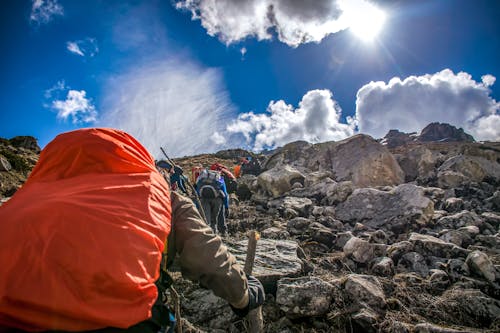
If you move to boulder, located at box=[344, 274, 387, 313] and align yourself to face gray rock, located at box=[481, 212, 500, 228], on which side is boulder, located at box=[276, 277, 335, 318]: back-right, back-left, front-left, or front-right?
back-left

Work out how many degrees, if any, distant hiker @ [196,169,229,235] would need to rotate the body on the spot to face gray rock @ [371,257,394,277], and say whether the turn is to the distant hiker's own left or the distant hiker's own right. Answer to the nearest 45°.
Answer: approximately 135° to the distant hiker's own right

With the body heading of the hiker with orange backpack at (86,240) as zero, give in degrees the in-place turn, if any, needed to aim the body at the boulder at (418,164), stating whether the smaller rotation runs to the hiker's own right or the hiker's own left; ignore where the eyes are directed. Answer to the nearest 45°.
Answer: approximately 45° to the hiker's own right

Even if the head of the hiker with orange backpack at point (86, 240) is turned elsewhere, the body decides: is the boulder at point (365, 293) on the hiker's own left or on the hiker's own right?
on the hiker's own right

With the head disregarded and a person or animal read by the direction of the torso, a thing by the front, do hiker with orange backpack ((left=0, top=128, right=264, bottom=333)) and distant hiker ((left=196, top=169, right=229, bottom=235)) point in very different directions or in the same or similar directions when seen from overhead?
same or similar directions

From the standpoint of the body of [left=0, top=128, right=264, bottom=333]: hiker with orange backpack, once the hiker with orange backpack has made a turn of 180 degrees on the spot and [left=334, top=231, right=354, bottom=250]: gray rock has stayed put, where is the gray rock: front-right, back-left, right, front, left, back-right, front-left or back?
back-left

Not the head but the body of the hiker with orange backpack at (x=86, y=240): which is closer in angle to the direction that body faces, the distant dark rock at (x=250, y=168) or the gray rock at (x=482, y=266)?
the distant dark rock

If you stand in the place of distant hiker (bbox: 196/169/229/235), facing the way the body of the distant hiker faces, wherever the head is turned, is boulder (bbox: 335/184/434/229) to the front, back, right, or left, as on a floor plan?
right

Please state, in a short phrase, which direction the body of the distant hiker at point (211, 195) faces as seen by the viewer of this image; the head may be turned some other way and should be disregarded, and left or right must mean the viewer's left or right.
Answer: facing away from the viewer

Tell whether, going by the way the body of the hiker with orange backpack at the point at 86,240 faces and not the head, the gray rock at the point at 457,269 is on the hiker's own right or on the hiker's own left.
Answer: on the hiker's own right

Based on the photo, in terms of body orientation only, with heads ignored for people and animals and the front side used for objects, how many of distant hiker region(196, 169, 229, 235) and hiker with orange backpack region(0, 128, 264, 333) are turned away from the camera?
2

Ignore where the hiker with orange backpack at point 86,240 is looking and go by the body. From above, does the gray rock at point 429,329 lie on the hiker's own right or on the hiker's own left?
on the hiker's own right

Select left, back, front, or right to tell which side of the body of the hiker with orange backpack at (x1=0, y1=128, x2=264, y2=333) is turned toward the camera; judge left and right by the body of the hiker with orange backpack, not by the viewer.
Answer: back

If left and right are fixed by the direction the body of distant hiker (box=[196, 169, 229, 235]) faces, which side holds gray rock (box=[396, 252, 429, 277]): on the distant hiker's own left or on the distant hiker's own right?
on the distant hiker's own right
